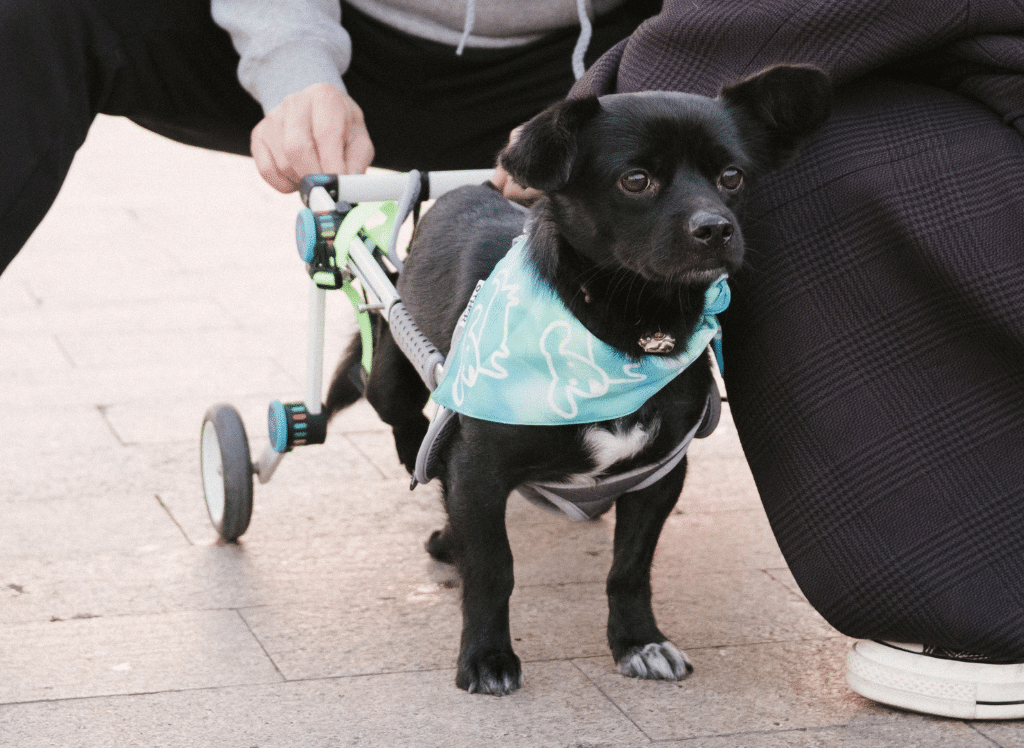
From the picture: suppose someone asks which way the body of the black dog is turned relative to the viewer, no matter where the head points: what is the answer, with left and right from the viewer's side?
facing the viewer and to the right of the viewer
